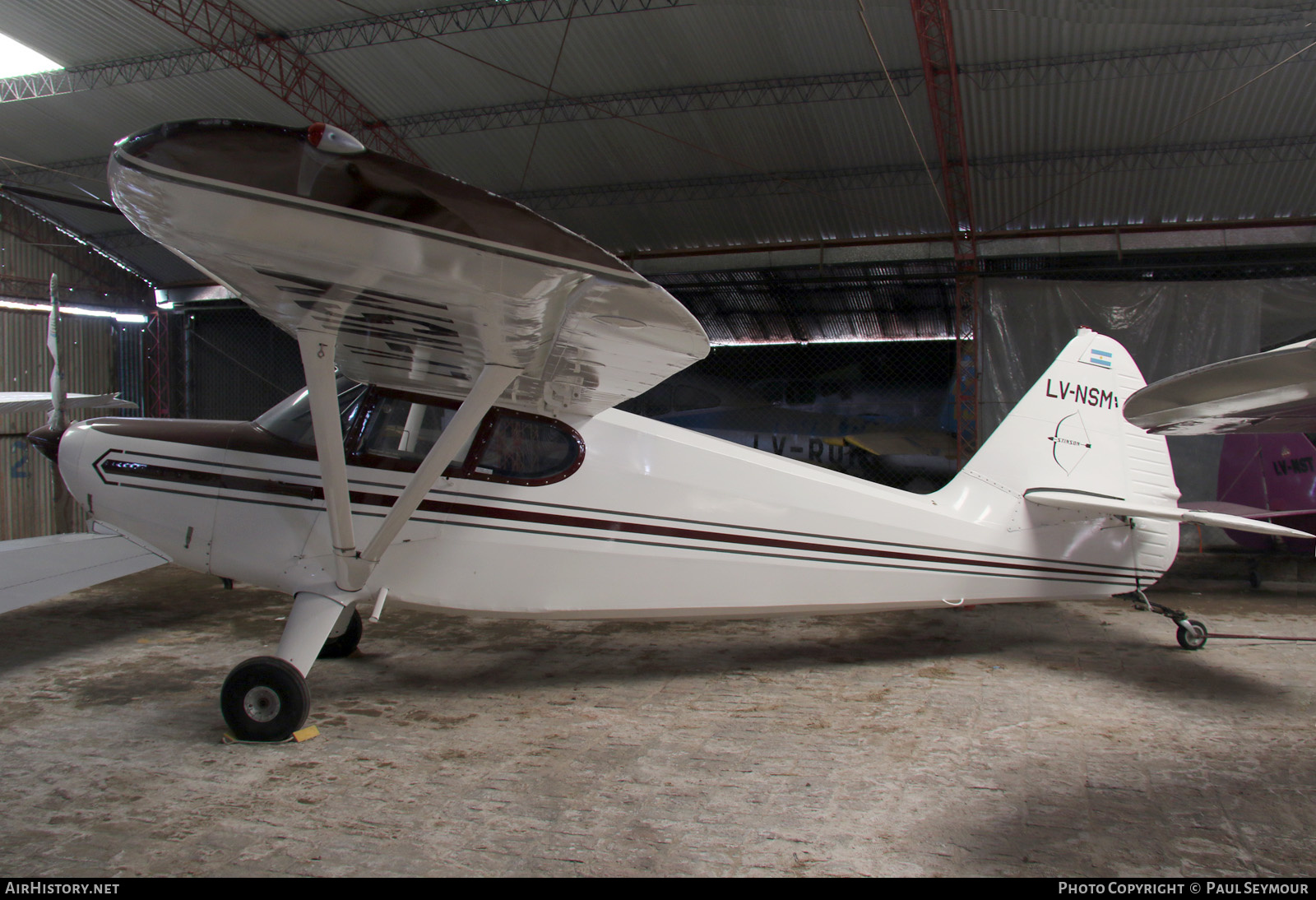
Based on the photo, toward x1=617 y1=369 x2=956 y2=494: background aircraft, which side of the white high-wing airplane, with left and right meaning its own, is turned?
right

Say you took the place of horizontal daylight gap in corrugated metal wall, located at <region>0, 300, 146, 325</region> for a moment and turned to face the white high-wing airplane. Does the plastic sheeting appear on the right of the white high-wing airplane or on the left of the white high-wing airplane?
left

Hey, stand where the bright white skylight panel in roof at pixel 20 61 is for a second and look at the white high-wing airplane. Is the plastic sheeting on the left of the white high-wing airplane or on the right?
left

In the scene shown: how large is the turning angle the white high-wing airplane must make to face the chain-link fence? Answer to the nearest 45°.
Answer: approximately 90° to its right

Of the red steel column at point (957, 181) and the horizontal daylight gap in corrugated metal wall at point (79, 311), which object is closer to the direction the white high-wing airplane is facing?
the horizontal daylight gap in corrugated metal wall

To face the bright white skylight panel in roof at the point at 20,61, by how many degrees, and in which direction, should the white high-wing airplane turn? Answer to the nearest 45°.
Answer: approximately 45° to its right

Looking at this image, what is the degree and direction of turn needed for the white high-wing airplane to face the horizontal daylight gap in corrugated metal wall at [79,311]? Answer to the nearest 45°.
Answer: approximately 45° to its right

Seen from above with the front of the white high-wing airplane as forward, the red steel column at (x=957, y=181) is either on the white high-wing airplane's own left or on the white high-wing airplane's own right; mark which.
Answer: on the white high-wing airplane's own right

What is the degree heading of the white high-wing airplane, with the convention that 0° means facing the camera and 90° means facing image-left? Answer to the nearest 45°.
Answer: approximately 90°

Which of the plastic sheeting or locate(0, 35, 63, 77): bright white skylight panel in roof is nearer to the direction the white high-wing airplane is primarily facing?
the bright white skylight panel in roof

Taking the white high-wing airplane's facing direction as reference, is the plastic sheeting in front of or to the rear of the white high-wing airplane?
to the rear
